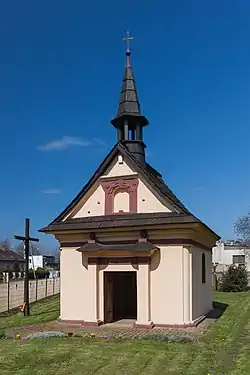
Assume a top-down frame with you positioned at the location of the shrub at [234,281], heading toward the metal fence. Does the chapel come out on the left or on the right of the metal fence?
left

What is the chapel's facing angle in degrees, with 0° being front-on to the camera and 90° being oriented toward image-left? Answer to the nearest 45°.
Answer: approximately 0°

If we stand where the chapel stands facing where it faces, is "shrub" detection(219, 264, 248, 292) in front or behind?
behind

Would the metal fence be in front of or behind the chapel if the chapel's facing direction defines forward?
behind
